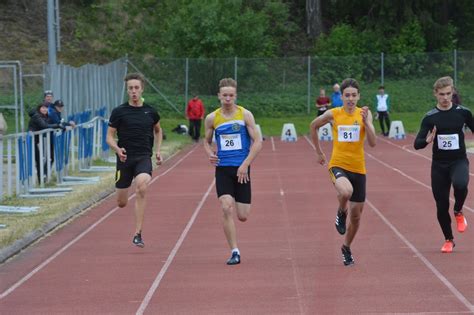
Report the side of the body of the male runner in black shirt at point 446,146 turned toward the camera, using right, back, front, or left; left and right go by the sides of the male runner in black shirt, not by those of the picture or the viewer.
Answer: front

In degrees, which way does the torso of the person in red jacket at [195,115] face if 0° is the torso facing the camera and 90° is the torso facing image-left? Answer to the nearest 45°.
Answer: approximately 0°

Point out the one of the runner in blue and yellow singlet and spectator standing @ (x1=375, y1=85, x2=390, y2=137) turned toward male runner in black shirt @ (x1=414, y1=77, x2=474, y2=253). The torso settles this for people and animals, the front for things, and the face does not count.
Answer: the spectator standing

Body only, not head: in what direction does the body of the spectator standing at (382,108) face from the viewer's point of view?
toward the camera

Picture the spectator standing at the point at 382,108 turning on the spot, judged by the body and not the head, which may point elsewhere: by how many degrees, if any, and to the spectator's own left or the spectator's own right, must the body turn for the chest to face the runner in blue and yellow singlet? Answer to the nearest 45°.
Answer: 0° — they already face them

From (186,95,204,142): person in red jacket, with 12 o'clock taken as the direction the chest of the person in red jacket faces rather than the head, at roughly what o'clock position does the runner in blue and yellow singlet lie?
The runner in blue and yellow singlet is roughly at 12 o'clock from the person in red jacket.

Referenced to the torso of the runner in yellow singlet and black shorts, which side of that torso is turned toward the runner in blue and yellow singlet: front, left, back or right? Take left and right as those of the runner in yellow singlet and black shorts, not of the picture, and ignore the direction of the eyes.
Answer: right

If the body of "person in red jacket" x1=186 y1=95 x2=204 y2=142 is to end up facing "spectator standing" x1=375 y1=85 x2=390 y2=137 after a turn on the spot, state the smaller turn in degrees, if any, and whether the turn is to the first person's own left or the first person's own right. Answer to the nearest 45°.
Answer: approximately 90° to the first person's own left

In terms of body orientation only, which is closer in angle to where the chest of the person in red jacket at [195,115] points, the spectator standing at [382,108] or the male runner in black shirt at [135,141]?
the male runner in black shirt

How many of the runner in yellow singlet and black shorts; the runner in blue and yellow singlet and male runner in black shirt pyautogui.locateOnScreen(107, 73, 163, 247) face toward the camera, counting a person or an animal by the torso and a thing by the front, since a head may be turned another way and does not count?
3

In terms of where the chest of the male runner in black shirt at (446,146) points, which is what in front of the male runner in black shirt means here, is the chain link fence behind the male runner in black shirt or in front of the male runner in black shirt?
behind

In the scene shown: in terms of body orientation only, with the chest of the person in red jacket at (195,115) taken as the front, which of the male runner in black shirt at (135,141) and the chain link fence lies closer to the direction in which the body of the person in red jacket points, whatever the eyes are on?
the male runner in black shirt
